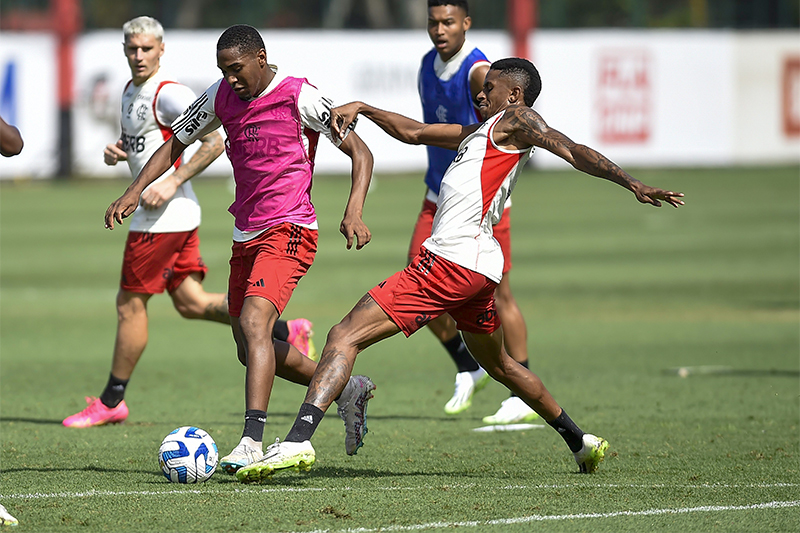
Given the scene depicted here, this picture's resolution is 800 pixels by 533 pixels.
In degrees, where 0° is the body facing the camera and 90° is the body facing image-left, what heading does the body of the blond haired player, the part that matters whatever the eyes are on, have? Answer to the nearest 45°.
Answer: approximately 45°

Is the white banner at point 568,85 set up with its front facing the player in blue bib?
yes

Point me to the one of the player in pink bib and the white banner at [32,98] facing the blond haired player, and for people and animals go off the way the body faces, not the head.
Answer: the white banner

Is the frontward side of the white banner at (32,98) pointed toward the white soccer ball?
yes

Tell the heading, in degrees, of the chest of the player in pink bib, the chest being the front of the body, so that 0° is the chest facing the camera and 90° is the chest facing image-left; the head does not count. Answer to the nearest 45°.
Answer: approximately 45°
